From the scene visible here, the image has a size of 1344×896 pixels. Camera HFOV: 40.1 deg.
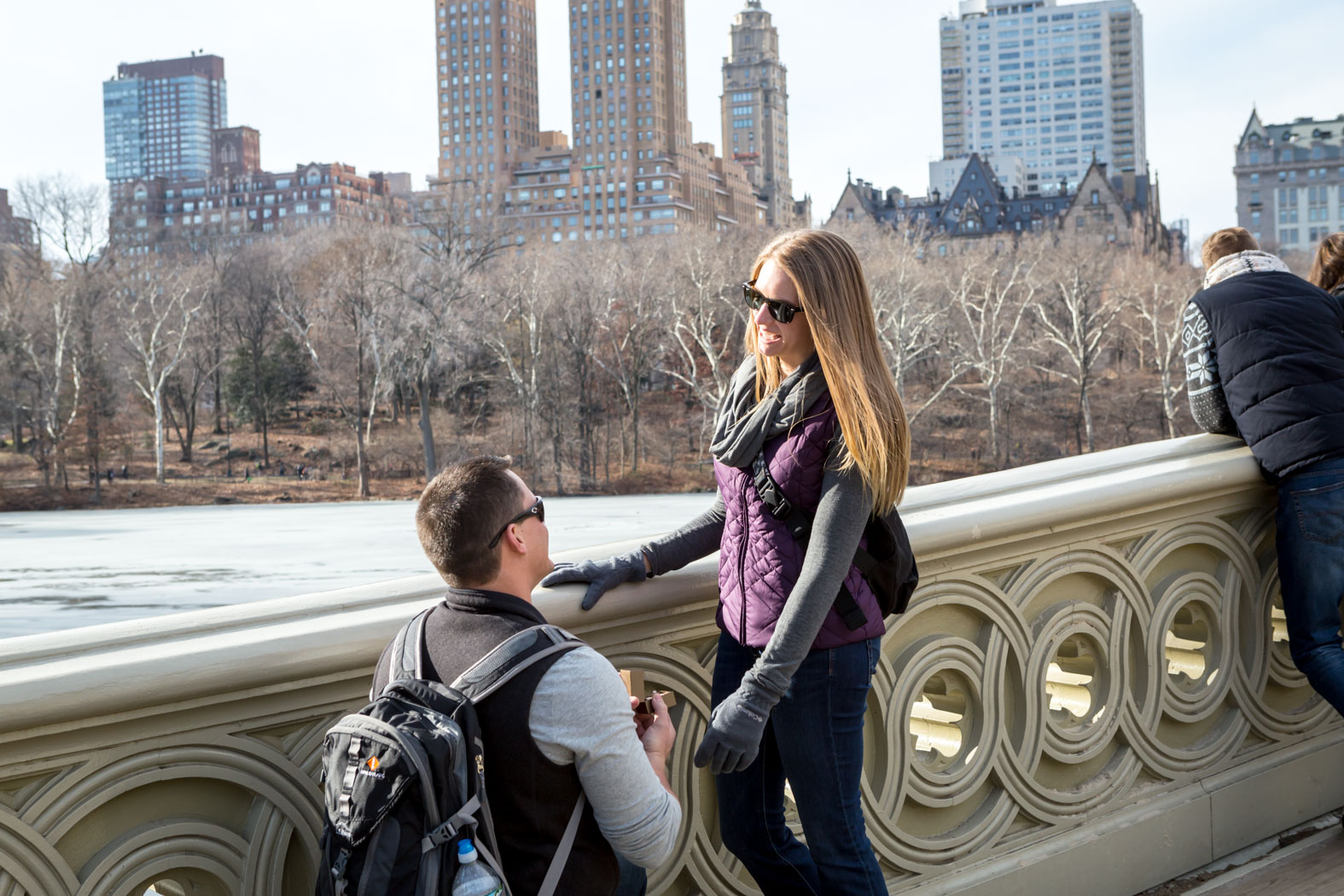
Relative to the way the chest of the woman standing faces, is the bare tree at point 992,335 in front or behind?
behind

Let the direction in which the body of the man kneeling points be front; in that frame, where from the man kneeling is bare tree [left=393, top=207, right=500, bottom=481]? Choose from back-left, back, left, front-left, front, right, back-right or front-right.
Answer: front-left

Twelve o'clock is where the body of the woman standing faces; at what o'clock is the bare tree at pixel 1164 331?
The bare tree is roughly at 5 o'clock from the woman standing.

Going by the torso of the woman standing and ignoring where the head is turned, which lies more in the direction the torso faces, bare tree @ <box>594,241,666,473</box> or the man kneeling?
the man kneeling

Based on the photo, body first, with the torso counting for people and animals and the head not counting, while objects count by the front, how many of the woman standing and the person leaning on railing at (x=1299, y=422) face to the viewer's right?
0

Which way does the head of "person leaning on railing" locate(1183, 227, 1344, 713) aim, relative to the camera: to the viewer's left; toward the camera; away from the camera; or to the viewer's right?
away from the camera

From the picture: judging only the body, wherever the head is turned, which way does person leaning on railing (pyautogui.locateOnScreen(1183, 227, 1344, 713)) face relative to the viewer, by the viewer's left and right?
facing away from the viewer and to the left of the viewer

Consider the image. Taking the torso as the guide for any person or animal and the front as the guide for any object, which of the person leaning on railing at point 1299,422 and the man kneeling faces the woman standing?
the man kneeling

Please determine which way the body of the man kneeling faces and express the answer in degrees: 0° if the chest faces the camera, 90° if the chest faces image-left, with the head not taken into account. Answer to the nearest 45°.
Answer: approximately 225°

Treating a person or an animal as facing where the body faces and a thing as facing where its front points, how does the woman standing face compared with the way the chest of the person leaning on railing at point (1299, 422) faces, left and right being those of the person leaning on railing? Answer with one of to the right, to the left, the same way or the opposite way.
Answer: to the left

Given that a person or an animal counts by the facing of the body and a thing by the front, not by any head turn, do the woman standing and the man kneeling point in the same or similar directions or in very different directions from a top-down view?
very different directions

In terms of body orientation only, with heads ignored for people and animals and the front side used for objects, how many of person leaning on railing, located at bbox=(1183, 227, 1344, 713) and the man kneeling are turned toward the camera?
0
